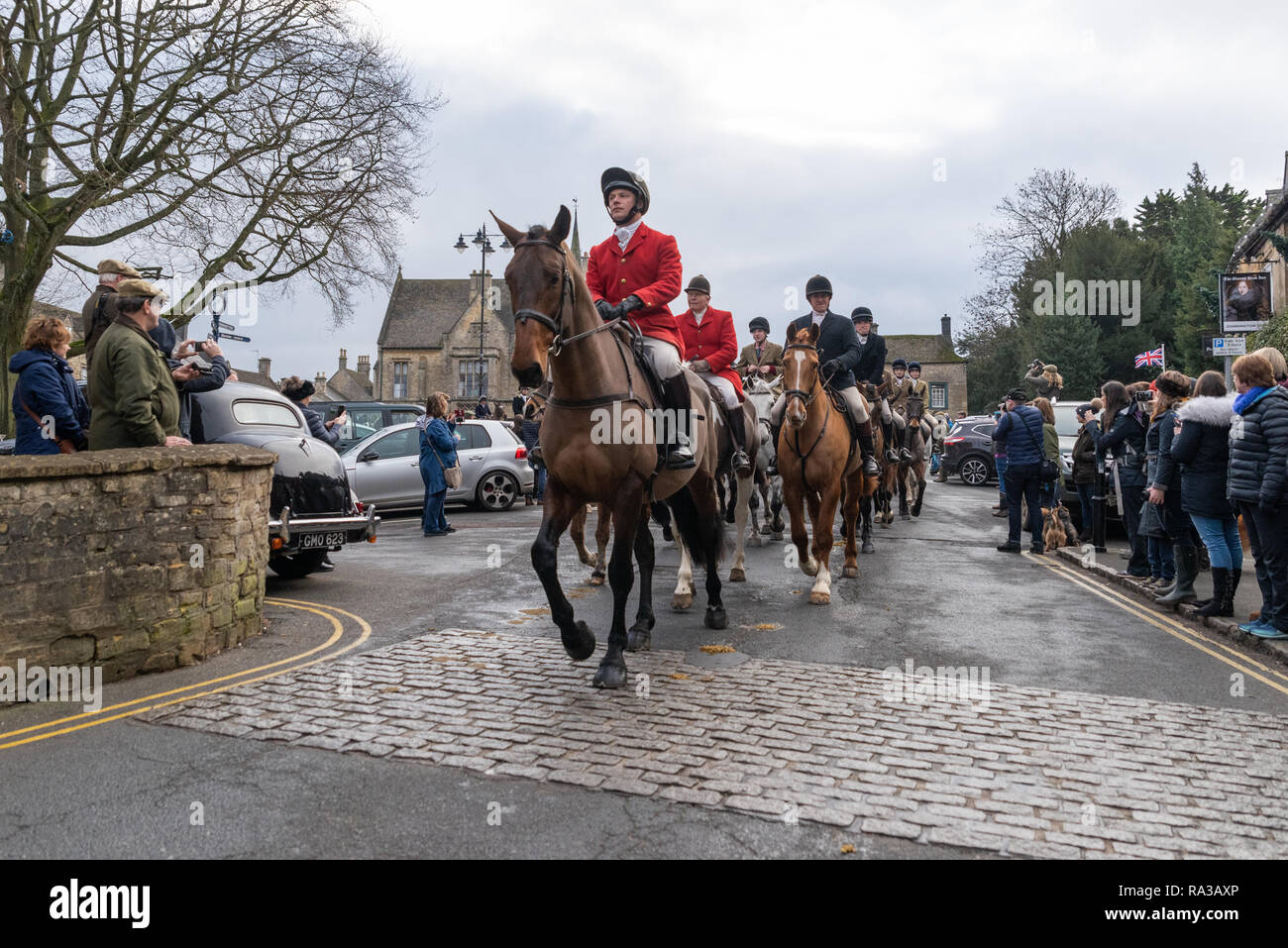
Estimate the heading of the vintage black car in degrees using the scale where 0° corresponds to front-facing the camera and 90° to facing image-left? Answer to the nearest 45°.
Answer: approximately 135°

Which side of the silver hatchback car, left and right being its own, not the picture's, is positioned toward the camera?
left

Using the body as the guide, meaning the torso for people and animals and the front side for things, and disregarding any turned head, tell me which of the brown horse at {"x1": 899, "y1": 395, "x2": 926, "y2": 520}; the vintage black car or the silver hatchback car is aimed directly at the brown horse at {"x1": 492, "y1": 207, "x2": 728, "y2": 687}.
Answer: the brown horse at {"x1": 899, "y1": 395, "x2": 926, "y2": 520}

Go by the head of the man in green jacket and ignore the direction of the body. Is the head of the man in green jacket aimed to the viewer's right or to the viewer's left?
to the viewer's right

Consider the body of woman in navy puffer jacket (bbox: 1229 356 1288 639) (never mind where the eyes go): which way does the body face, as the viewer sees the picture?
to the viewer's left

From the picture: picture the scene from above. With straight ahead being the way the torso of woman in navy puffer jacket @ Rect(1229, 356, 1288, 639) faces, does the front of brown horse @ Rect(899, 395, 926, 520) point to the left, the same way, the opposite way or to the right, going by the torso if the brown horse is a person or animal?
to the left
